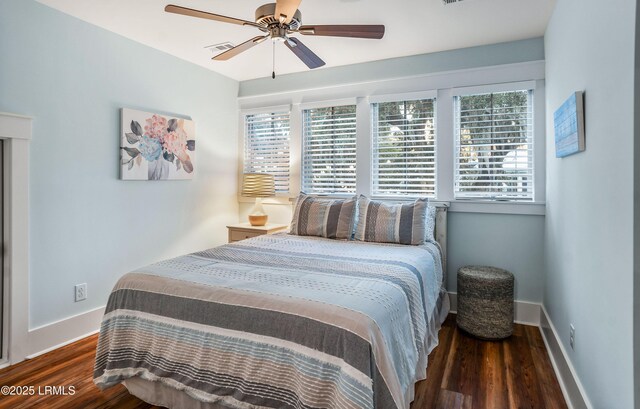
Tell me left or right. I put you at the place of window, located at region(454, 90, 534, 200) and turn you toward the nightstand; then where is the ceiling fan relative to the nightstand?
left

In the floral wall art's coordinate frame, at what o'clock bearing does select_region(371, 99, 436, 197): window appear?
The window is roughly at 11 o'clock from the floral wall art.

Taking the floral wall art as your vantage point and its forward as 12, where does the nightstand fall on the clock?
The nightstand is roughly at 10 o'clock from the floral wall art.

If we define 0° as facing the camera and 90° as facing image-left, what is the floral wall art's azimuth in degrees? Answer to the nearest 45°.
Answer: approximately 315°

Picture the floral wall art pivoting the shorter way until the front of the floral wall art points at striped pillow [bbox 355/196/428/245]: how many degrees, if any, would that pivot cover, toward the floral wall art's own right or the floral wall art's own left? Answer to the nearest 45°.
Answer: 0° — it already faces it

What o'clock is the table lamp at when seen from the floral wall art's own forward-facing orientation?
The table lamp is roughly at 10 o'clock from the floral wall art.

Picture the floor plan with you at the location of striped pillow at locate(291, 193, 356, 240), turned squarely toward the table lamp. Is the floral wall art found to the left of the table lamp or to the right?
left

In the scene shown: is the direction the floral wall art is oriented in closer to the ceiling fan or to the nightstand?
the ceiling fan

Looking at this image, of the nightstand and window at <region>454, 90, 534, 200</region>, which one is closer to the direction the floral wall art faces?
the window
